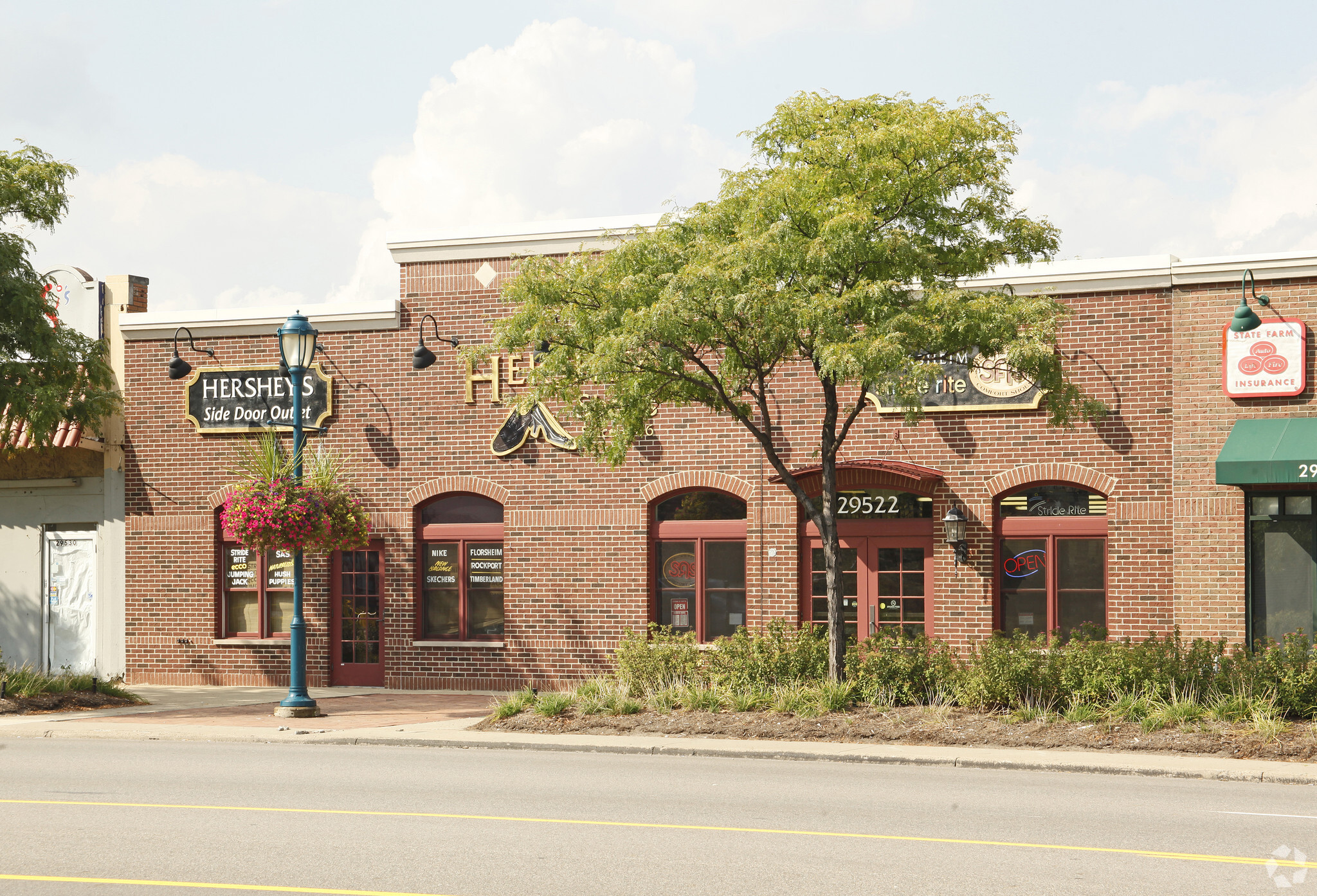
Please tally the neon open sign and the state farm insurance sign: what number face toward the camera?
2

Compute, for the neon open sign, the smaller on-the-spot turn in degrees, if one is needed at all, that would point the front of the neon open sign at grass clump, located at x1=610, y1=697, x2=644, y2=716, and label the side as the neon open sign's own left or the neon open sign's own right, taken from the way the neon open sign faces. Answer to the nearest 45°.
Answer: approximately 45° to the neon open sign's own right

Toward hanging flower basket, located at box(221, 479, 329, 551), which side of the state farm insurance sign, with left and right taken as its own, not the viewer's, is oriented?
right

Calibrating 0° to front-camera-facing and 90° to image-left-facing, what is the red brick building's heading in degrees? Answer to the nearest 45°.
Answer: approximately 0°

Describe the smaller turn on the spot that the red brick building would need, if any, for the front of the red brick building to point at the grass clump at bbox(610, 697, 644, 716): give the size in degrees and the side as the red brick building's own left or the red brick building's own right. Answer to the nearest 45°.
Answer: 0° — it already faces it

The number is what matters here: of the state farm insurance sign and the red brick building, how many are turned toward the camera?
2

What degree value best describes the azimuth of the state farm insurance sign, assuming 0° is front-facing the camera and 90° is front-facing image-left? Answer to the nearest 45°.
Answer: approximately 0°
